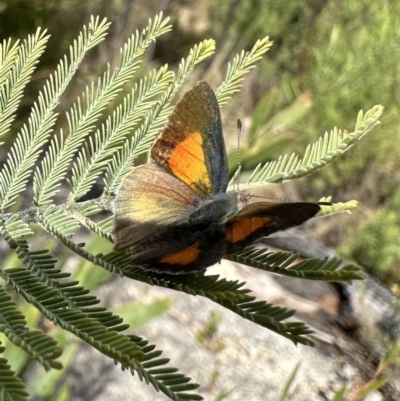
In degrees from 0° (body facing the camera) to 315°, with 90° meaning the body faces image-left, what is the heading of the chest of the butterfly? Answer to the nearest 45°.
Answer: approximately 225°
